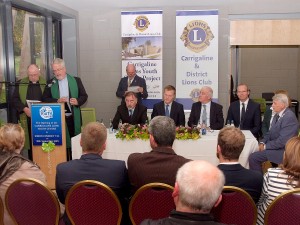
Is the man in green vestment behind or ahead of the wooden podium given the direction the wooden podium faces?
behind

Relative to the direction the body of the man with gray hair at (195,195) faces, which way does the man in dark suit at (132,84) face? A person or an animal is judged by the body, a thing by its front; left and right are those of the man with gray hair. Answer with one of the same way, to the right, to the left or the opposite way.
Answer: the opposite way

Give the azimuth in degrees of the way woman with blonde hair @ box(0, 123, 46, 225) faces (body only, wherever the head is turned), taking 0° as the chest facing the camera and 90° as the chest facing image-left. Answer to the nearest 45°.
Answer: approximately 180°

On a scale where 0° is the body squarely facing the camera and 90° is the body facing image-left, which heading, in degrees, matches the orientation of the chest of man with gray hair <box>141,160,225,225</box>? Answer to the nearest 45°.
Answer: approximately 180°

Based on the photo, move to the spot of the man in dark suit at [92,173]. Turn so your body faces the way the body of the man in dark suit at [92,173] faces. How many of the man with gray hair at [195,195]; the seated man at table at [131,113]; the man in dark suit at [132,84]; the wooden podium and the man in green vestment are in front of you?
4

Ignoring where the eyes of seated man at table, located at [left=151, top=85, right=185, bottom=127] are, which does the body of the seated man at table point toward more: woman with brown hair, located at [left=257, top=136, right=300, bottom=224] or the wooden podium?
the woman with brown hair

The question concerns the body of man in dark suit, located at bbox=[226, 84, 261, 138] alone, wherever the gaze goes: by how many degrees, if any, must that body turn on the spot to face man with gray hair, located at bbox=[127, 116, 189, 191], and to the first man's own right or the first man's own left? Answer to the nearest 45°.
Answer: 0° — they already face them

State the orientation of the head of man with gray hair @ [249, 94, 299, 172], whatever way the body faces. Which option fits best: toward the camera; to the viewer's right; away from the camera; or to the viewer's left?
to the viewer's left

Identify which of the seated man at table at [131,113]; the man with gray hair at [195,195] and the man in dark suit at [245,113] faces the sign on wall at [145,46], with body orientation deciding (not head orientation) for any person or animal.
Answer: the man with gray hair

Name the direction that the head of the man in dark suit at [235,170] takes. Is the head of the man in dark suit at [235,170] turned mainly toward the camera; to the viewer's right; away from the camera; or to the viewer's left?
away from the camera

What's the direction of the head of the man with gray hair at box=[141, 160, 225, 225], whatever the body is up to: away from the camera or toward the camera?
away from the camera

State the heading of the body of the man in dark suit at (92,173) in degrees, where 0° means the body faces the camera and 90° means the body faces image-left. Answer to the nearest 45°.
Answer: approximately 180°

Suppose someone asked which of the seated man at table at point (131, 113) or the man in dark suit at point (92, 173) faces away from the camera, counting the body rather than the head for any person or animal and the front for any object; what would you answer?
the man in dark suit
